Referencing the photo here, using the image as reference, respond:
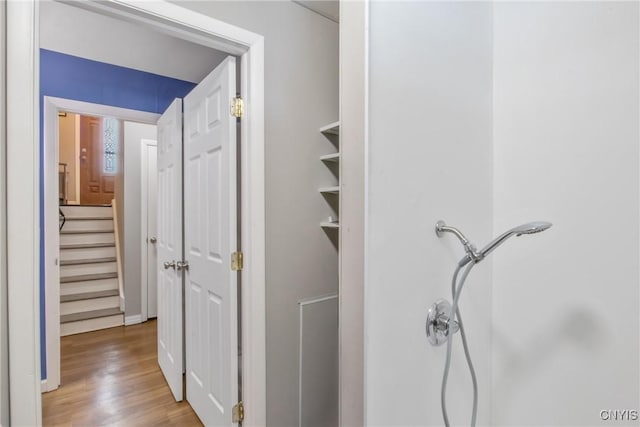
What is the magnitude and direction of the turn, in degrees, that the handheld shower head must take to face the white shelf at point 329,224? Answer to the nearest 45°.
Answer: approximately 135° to its left

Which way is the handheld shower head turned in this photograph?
to the viewer's right

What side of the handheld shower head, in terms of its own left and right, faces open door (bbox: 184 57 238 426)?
back

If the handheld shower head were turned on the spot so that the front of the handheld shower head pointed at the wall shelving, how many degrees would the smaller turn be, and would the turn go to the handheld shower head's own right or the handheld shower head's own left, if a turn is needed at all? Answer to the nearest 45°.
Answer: approximately 135° to the handheld shower head's own left
